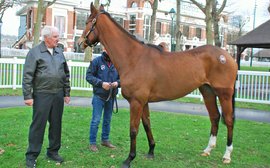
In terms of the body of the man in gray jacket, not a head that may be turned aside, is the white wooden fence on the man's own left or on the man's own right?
on the man's own left

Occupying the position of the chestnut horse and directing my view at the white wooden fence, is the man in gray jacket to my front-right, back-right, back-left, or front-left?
back-left

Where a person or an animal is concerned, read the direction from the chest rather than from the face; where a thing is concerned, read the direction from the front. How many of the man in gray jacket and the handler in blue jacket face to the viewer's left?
0

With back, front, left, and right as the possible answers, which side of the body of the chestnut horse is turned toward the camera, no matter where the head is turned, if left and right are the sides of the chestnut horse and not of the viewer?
left

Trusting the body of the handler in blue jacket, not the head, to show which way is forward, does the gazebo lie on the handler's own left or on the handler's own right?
on the handler's own left

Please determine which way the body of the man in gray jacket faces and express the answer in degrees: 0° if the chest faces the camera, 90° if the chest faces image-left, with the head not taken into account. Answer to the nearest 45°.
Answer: approximately 315°

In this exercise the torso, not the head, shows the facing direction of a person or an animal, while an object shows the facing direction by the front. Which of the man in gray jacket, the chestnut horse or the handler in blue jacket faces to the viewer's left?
the chestnut horse

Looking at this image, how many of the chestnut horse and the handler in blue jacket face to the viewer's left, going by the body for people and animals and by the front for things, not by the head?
1

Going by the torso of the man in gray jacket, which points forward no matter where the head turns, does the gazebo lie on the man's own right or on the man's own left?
on the man's own left

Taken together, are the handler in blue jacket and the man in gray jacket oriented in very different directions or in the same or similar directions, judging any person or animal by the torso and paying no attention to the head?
same or similar directions

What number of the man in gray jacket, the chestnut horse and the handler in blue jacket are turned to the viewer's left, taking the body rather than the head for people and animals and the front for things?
1

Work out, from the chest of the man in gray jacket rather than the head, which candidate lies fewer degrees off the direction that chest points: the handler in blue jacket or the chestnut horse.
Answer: the chestnut horse

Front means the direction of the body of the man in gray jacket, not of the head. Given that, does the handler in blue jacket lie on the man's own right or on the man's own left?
on the man's own left
